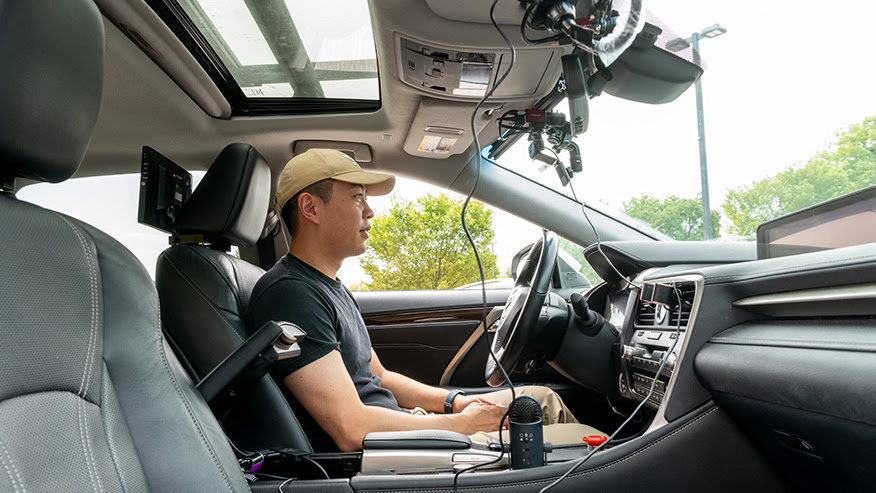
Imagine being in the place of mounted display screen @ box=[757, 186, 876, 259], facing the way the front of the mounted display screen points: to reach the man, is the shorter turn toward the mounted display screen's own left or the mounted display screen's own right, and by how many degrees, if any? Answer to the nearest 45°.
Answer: approximately 45° to the mounted display screen's own right

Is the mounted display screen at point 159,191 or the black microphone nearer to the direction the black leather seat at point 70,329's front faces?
the black microphone

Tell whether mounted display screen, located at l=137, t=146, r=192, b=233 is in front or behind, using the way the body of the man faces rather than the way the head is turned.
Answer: behind

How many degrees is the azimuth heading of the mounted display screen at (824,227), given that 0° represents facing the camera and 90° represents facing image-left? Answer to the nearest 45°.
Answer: approximately 45°

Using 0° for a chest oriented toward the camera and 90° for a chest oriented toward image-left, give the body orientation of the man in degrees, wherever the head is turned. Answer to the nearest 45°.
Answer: approximately 270°

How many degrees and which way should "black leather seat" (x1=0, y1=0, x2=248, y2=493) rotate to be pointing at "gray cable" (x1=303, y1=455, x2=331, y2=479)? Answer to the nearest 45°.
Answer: approximately 90° to its left

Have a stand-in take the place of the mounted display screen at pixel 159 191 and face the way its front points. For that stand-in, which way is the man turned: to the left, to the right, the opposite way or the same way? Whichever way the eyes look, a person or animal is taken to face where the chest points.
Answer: the opposite way

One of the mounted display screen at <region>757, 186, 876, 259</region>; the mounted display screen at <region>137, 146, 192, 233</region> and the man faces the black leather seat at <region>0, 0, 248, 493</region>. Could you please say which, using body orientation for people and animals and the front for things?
the mounted display screen at <region>757, 186, 876, 259</region>

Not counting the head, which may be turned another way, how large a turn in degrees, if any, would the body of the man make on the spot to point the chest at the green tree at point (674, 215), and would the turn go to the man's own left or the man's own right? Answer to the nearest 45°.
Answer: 0° — they already face it

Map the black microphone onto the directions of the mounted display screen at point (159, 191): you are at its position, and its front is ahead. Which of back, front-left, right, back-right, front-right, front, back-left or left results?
back

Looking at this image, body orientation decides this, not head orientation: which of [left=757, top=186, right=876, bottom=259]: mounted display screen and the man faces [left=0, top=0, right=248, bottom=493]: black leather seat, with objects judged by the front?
the mounted display screen

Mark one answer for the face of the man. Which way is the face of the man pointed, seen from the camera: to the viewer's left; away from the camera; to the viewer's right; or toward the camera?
to the viewer's right

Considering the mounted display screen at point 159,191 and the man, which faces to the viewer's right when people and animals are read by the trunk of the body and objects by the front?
the man

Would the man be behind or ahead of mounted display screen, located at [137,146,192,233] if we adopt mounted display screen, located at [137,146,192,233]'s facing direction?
behind

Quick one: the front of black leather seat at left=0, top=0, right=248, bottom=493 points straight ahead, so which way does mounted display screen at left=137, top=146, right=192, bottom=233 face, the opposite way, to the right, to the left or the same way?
the opposite way

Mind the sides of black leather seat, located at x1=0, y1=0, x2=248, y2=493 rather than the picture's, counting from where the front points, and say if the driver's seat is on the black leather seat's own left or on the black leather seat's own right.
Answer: on the black leather seat's own left

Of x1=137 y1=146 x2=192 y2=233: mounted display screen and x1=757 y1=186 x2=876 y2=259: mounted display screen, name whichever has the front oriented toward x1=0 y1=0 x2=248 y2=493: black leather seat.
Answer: x1=757 y1=186 x2=876 y2=259: mounted display screen
